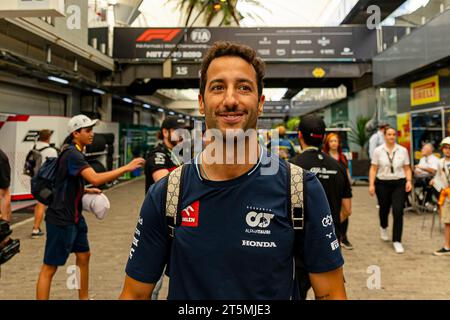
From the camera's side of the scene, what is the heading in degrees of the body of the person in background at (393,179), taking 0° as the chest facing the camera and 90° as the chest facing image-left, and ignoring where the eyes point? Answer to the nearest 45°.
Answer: approximately 0°

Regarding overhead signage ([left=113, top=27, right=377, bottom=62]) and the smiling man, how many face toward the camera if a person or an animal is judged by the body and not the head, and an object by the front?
2

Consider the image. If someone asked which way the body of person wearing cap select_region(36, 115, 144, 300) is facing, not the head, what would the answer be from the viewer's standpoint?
to the viewer's right

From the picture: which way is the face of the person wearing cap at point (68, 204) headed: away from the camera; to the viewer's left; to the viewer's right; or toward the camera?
to the viewer's right

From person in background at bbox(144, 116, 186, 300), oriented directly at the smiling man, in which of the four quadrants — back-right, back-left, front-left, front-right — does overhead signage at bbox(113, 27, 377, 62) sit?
back-left

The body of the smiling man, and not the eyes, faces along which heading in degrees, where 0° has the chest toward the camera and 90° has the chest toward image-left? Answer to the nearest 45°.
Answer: approximately 0°

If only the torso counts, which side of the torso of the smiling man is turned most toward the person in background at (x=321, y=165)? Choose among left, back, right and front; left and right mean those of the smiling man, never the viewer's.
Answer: back
